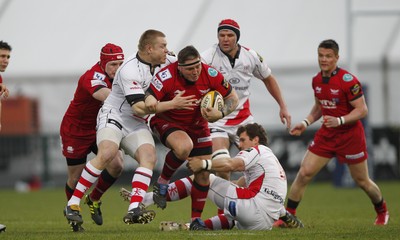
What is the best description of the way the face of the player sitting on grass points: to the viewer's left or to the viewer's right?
to the viewer's left

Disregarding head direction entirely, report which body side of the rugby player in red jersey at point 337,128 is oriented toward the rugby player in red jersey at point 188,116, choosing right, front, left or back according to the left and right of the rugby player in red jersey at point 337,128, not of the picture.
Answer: front

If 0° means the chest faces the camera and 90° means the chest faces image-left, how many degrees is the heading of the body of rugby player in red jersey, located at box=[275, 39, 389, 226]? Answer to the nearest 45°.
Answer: approximately 45°

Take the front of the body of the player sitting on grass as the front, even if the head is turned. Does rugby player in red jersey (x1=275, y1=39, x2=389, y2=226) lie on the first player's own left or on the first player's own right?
on the first player's own right

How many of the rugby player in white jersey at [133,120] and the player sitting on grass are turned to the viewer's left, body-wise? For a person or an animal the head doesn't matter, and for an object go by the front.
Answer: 1

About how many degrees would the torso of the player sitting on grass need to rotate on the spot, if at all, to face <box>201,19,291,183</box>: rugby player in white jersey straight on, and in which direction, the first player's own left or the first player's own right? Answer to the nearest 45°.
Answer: approximately 90° to the first player's own right

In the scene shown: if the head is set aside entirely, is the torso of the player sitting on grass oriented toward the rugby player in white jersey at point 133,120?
yes

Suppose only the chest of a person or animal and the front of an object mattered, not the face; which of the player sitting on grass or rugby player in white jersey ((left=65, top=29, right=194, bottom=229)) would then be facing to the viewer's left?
the player sitting on grass

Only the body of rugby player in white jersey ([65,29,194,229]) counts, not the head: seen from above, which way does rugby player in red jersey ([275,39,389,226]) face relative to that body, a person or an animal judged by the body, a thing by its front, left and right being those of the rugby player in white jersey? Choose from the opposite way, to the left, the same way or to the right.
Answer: to the right

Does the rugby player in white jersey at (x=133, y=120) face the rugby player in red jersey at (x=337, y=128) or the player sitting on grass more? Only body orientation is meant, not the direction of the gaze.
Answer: the player sitting on grass

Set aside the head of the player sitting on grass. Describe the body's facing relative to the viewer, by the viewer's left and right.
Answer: facing to the left of the viewer

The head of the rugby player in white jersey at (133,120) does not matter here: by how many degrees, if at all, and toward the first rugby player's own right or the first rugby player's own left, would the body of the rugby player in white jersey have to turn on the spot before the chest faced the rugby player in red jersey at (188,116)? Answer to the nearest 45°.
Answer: approximately 45° to the first rugby player's own left

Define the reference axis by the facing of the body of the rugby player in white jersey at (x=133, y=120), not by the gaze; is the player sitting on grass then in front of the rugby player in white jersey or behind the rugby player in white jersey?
in front
